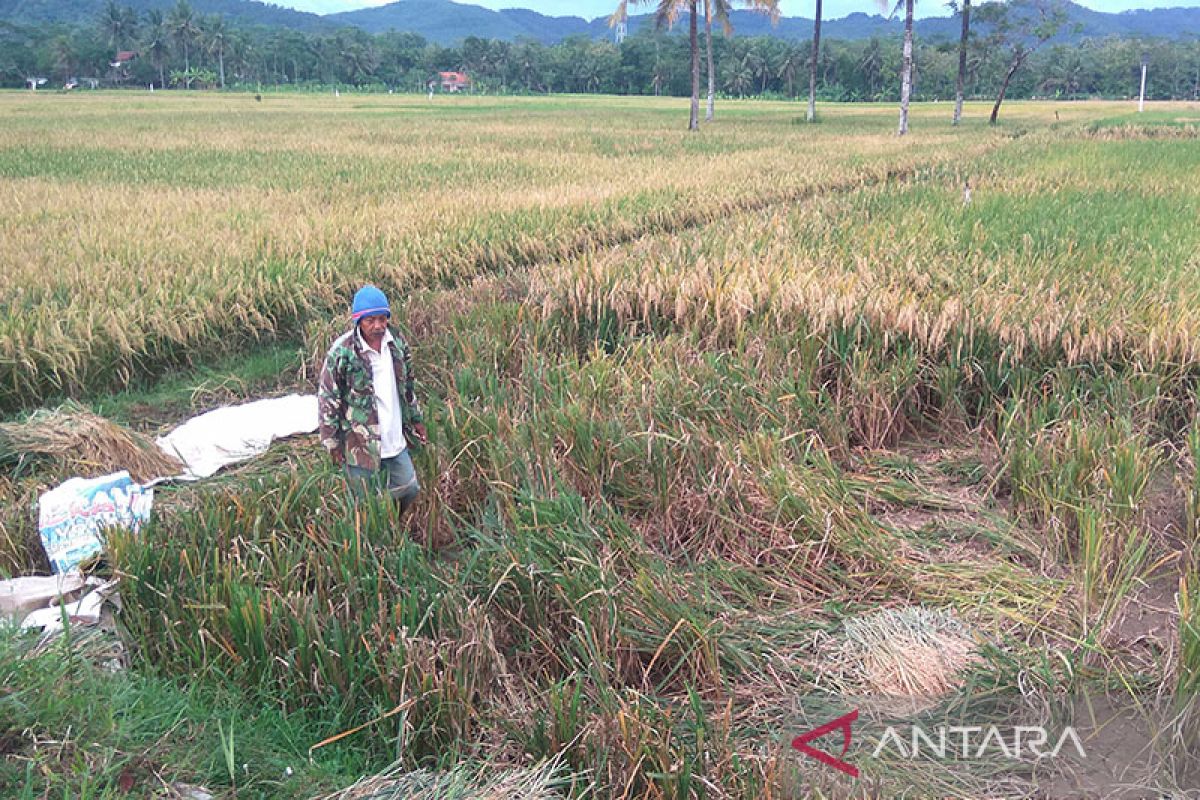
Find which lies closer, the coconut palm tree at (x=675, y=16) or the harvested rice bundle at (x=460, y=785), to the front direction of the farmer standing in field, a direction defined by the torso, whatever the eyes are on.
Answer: the harvested rice bundle

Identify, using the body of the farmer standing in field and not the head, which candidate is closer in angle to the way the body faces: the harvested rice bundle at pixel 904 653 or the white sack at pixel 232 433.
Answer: the harvested rice bundle

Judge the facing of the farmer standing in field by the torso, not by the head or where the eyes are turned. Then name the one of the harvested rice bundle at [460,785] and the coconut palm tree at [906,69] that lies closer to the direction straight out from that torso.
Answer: the harvested rice bundle

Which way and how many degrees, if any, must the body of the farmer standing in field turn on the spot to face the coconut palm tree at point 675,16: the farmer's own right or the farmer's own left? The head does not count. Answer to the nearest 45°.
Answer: approximately 135° to the farmer's own left

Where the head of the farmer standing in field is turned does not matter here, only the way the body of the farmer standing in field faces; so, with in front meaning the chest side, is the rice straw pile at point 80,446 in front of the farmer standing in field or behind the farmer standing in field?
behind

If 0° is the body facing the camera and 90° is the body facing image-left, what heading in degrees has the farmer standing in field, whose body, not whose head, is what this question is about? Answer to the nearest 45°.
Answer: approximately 315°

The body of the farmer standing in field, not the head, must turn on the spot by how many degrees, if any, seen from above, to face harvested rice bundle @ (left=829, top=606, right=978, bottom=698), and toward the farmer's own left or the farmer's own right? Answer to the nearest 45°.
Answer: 0° — they already face it

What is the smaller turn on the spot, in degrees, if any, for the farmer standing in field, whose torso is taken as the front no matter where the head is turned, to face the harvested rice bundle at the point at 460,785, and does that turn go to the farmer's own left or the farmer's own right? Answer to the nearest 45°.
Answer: approximately 45° to the farmer's own right
